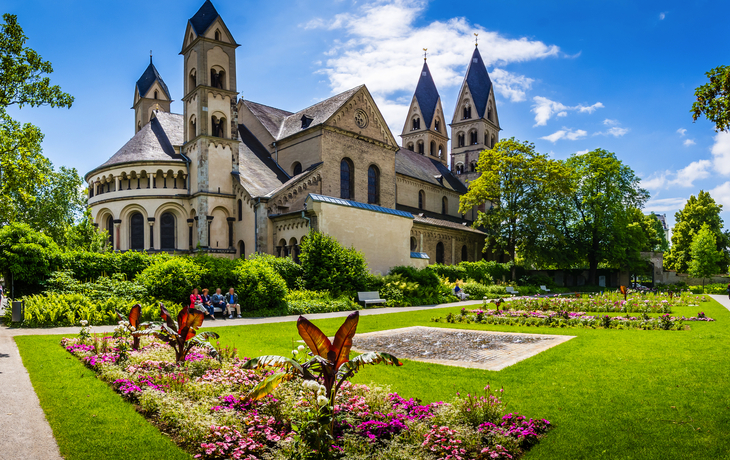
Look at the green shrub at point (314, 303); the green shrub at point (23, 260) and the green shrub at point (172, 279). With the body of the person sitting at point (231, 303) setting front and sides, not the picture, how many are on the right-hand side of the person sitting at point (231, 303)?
2

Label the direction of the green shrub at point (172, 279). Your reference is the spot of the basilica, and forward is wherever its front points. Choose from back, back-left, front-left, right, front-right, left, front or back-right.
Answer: back-right

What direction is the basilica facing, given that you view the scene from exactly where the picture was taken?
facing away from the viewer and to the right of the viewer

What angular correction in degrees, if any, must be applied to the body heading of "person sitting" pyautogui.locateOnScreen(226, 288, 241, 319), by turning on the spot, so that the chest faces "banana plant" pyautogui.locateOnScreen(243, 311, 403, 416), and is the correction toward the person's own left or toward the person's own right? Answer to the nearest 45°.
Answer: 0° — they already face it

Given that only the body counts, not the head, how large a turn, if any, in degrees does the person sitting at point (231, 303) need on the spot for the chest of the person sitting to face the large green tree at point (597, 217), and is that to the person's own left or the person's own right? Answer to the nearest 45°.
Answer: approximately 135° to the person's own left

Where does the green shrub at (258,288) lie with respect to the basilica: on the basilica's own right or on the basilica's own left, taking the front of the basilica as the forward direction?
on the basilica's own right

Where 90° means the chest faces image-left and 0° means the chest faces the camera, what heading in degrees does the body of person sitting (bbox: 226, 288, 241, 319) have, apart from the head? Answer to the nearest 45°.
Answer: approximately 0°

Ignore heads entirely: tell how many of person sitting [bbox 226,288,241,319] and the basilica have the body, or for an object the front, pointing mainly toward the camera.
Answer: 1

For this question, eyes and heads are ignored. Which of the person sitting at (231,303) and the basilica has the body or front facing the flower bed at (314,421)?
the person sitting
